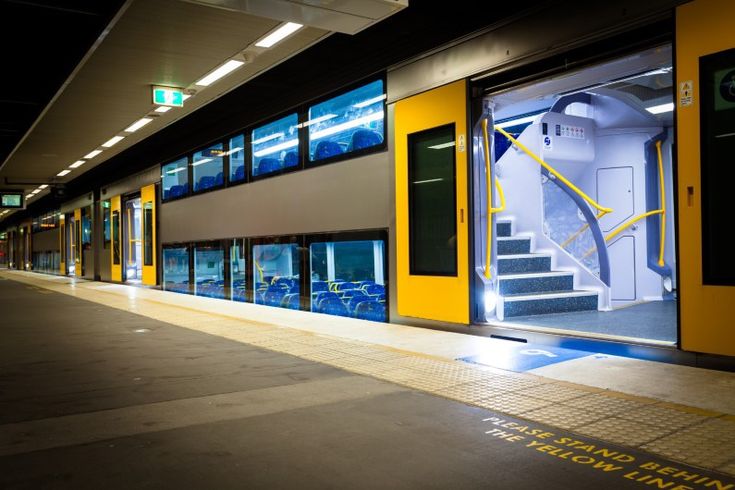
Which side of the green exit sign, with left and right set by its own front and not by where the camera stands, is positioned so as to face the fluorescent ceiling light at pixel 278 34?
front

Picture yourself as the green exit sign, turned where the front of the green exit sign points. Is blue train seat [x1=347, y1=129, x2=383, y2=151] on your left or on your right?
on your left

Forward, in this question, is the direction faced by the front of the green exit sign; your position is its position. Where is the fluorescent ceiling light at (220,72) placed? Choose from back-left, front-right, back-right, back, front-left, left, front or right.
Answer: front-left

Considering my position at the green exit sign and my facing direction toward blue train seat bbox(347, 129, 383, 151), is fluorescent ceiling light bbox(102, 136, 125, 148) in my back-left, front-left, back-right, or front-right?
back-left

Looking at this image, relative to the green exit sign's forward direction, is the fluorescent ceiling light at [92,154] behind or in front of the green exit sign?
behind

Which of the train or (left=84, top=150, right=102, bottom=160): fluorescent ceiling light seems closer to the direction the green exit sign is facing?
the train

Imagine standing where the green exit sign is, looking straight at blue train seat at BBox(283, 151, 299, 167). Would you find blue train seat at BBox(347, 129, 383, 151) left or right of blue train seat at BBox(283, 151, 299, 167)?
right

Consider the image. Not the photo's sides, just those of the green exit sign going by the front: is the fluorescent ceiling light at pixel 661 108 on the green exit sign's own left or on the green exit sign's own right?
on the green exit sign's own left

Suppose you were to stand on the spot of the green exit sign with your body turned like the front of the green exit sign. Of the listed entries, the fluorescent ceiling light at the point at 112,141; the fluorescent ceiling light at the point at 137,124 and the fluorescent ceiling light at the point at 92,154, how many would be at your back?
3

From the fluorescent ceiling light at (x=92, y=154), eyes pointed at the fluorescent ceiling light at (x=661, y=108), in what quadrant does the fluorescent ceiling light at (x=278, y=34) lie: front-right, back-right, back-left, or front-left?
front-right

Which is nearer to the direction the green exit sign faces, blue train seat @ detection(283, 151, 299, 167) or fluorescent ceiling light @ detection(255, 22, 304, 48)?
the fluorescent ceiling light

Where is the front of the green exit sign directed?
toward the camera

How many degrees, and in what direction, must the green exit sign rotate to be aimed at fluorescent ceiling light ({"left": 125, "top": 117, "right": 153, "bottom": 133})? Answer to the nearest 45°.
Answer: approximately 180°

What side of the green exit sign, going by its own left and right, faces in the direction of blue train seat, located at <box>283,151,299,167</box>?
left

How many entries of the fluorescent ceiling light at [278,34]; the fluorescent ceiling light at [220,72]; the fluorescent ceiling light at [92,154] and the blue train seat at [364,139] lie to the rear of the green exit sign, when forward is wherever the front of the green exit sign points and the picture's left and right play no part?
1
